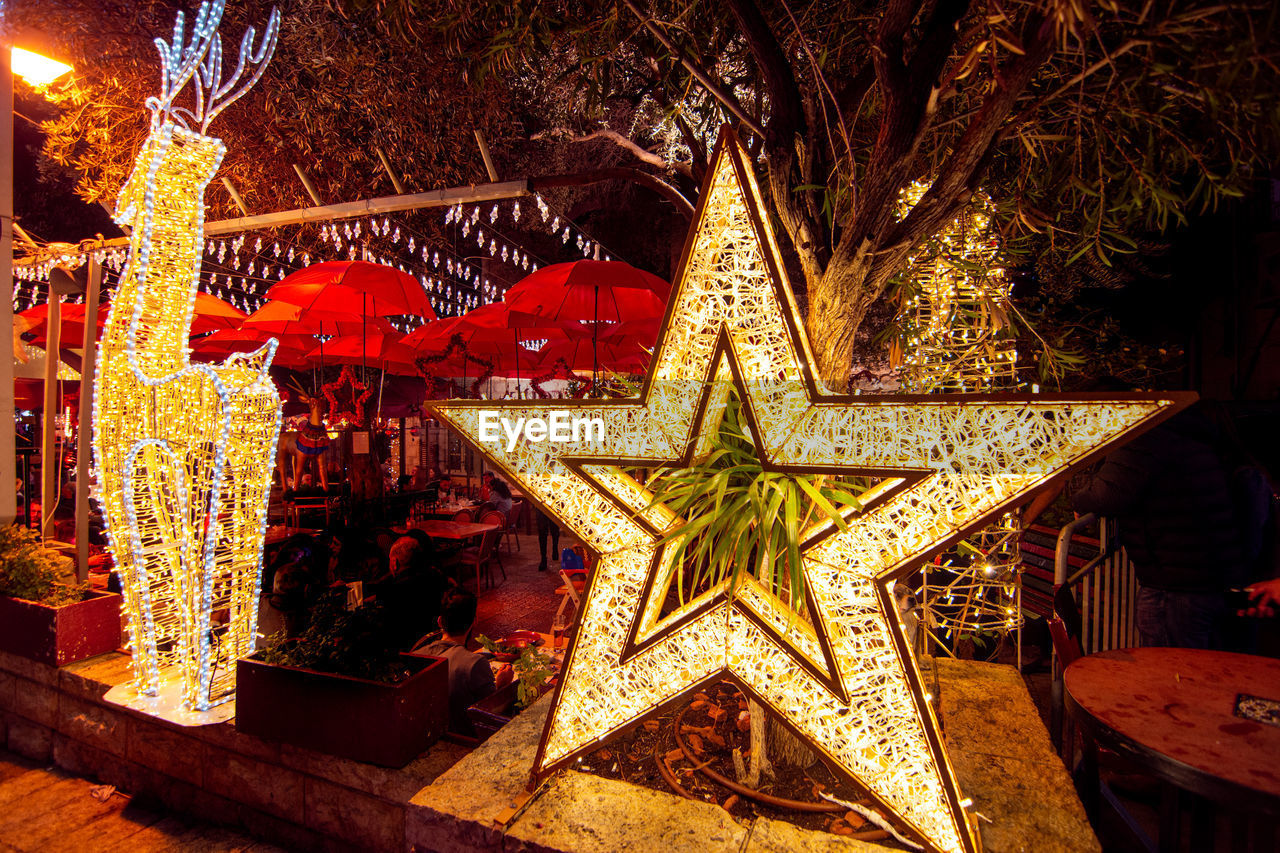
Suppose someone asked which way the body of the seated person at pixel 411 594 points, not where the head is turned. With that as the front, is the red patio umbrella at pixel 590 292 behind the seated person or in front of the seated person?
in front

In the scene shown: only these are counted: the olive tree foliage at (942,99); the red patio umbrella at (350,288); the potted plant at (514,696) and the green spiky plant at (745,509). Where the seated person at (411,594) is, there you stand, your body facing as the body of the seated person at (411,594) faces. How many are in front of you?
1

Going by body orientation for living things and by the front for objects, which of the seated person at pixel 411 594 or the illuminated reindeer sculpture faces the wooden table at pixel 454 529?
the seated person

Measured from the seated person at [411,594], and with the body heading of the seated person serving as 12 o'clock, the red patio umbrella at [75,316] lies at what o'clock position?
The red patio umbrella is roughly at 11 o'clock from the seated person.

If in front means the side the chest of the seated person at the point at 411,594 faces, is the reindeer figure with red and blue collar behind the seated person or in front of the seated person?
in front

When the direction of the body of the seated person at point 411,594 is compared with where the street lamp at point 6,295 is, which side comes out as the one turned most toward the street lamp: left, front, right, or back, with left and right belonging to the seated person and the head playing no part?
left

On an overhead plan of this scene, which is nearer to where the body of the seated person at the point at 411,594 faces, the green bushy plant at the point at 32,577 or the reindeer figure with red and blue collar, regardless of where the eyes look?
the reindeer figure with red and blue collar

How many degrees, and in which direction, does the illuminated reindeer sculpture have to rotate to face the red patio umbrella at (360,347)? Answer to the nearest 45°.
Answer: approximately 135° to its right

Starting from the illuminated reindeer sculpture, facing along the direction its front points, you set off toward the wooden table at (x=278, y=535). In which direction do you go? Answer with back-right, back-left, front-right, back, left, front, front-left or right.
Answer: back-right

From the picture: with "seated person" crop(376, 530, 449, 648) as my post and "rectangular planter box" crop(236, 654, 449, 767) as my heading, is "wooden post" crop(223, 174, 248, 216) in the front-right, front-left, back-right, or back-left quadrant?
back-right

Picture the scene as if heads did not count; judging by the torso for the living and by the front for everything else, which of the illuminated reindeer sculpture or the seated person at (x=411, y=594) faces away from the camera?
the seated person

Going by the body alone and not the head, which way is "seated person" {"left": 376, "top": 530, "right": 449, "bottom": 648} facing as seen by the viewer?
away from the camera

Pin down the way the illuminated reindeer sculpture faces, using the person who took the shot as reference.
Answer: facing the viewer and to the left of the viewer

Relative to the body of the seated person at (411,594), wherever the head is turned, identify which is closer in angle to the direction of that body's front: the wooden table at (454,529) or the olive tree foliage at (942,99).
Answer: the wooden table

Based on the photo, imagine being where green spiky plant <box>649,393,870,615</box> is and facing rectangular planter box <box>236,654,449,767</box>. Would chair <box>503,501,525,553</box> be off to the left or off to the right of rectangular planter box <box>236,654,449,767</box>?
right

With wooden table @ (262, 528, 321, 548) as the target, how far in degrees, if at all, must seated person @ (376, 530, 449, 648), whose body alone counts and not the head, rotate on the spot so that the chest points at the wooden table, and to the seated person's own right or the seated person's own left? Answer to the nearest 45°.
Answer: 0° — they already face it

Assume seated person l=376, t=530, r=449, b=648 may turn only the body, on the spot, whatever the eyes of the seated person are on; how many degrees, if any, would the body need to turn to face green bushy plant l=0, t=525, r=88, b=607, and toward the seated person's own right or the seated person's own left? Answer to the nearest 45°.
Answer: approximately 45° to the seated person's own left
